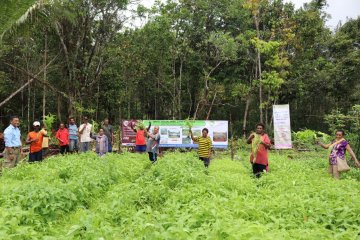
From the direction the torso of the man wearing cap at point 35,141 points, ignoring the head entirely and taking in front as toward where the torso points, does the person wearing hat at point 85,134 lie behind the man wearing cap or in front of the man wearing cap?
behind

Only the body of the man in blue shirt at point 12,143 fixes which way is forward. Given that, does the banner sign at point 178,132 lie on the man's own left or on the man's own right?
on the man's own left

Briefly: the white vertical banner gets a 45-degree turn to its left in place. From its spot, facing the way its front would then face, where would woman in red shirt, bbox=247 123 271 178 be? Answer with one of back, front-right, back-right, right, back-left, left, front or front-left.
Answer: front-right

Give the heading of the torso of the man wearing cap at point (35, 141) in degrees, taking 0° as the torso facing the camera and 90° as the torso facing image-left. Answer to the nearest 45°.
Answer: approximately 0°

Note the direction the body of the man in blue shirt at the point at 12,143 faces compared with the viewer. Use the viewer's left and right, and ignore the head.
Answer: facing the viewer and to the right of the viewer

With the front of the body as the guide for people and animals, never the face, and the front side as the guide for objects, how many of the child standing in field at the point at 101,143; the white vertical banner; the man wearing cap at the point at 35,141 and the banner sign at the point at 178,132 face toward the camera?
4

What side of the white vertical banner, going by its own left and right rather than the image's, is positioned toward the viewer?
front

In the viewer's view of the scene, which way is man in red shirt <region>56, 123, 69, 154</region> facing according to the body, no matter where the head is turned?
toward the camera

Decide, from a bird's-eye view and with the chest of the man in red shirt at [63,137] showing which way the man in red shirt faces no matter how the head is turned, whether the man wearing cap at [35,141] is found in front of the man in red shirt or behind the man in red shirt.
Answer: in front

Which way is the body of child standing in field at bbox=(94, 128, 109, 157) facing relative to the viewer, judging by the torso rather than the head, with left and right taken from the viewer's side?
facing the viewer

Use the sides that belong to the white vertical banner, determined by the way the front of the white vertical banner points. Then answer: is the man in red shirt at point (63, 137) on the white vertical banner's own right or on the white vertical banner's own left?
on the white vertical banner's own right
